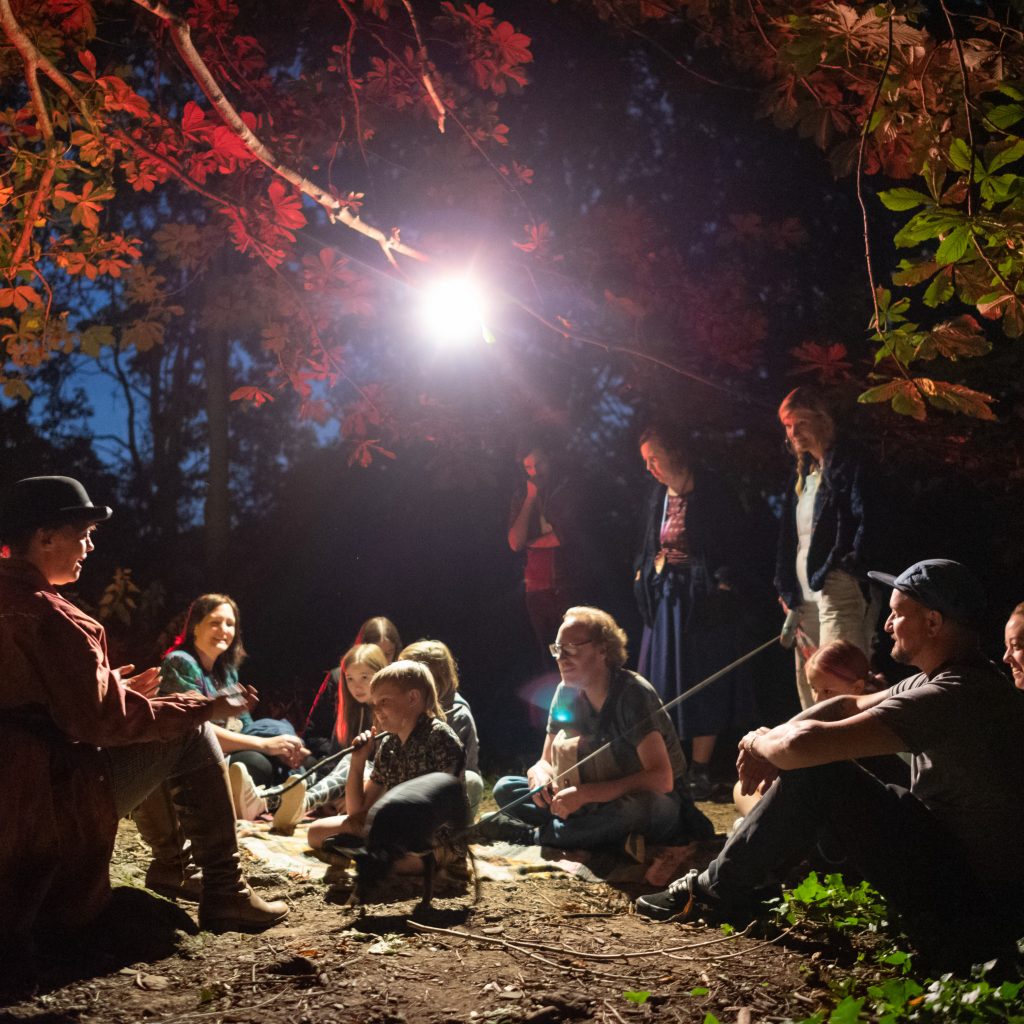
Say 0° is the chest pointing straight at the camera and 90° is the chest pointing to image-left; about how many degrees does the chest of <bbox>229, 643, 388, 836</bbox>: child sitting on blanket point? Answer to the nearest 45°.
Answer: approximately 45°

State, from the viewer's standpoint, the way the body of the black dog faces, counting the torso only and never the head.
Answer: to the viewer's left

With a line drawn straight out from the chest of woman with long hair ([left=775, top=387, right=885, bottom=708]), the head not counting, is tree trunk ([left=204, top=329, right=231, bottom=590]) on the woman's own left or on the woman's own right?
on the woman's own right

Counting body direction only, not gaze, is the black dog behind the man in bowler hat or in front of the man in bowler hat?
in front

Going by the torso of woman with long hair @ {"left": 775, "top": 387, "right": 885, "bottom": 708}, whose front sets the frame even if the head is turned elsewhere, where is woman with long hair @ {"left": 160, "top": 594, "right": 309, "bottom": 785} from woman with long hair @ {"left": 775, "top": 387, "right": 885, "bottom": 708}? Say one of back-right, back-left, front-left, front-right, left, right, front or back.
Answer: front-right

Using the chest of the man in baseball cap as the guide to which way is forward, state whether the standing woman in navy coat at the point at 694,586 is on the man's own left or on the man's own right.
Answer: on the man's own right

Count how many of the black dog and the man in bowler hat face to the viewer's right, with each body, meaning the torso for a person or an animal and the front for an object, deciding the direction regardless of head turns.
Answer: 1

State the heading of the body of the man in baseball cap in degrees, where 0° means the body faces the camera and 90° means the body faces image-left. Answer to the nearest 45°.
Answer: approximately 90°

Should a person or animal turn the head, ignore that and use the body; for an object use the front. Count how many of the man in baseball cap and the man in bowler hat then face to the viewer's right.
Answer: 1
